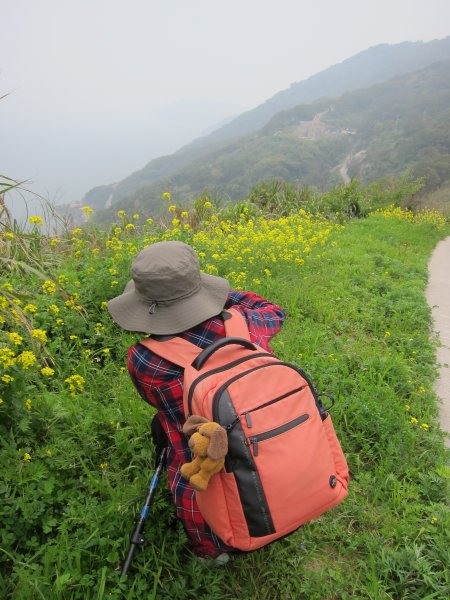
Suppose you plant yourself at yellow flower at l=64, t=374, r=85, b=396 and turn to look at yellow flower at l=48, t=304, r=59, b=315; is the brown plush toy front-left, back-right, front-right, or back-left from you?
back-right

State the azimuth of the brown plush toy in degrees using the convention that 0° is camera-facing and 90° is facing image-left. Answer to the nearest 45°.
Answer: approximately 45°

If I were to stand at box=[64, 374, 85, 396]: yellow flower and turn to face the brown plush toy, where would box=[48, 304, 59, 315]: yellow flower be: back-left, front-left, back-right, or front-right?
back-left

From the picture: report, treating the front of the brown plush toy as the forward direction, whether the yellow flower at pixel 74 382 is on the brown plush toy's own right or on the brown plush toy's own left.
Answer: on the brown plush toy's own right
